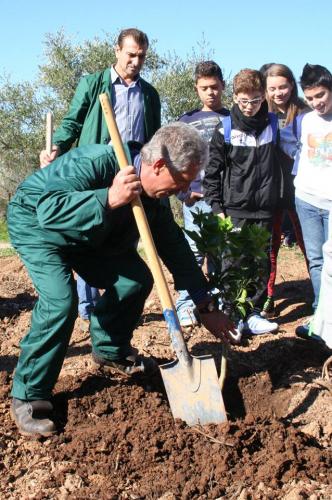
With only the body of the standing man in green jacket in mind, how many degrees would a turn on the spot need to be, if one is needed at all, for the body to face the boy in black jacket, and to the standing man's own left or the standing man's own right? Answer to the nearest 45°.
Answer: approximately 45° to the standing man's own left

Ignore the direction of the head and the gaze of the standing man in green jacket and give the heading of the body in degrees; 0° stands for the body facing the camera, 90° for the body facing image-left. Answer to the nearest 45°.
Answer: approximately 315°
